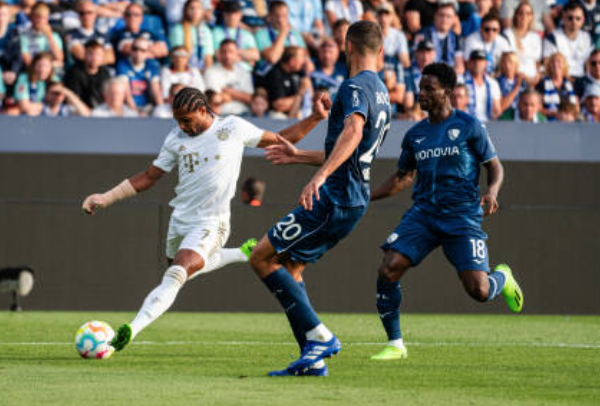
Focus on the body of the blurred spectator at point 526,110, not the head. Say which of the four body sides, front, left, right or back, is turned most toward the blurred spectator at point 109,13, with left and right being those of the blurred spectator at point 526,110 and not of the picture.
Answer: right

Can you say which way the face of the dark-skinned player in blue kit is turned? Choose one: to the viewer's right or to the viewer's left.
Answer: to the viewer's left

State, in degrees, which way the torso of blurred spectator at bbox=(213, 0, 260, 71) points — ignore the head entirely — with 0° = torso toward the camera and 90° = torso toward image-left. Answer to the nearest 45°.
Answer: approximately 0°

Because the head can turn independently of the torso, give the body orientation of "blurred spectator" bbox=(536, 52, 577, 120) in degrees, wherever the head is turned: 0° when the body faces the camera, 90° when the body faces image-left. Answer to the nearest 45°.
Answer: approximately 0°

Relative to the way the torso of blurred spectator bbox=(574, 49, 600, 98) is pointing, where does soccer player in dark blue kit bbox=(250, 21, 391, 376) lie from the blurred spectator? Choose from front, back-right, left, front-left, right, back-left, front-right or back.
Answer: front

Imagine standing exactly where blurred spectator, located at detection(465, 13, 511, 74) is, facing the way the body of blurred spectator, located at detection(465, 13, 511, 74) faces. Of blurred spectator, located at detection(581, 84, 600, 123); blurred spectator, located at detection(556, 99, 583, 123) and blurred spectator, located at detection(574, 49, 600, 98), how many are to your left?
3

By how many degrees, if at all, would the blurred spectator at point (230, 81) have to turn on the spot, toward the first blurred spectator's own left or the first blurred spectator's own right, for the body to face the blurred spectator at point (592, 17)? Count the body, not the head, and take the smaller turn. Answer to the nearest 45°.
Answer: approximately 90° to the first blurred spectator's own left

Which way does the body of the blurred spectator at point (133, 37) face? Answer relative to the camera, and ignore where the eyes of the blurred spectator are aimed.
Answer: toward the camera

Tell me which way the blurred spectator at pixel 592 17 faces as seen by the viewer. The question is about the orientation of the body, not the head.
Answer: toward the camera
